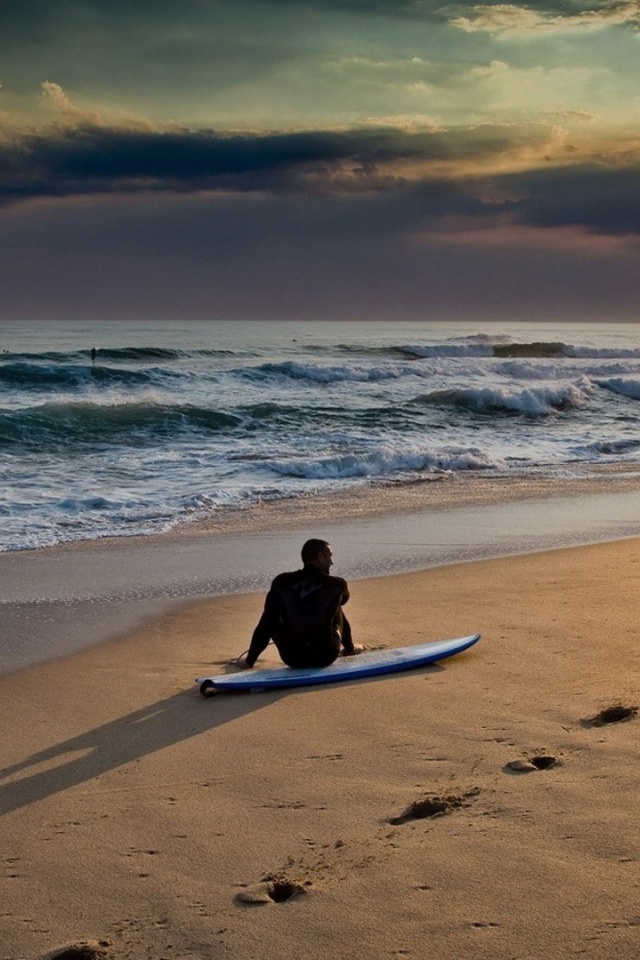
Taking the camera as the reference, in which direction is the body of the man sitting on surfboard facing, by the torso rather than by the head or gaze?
away from the camera

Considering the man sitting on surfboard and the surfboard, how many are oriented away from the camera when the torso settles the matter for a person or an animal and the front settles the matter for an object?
1

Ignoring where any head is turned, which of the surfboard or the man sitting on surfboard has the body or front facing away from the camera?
the man sitting on surfboard

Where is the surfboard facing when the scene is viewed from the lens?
facing to the right of the viewer

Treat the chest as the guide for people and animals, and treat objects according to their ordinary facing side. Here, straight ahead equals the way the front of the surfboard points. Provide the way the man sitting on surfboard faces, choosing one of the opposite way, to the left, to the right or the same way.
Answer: to the left
